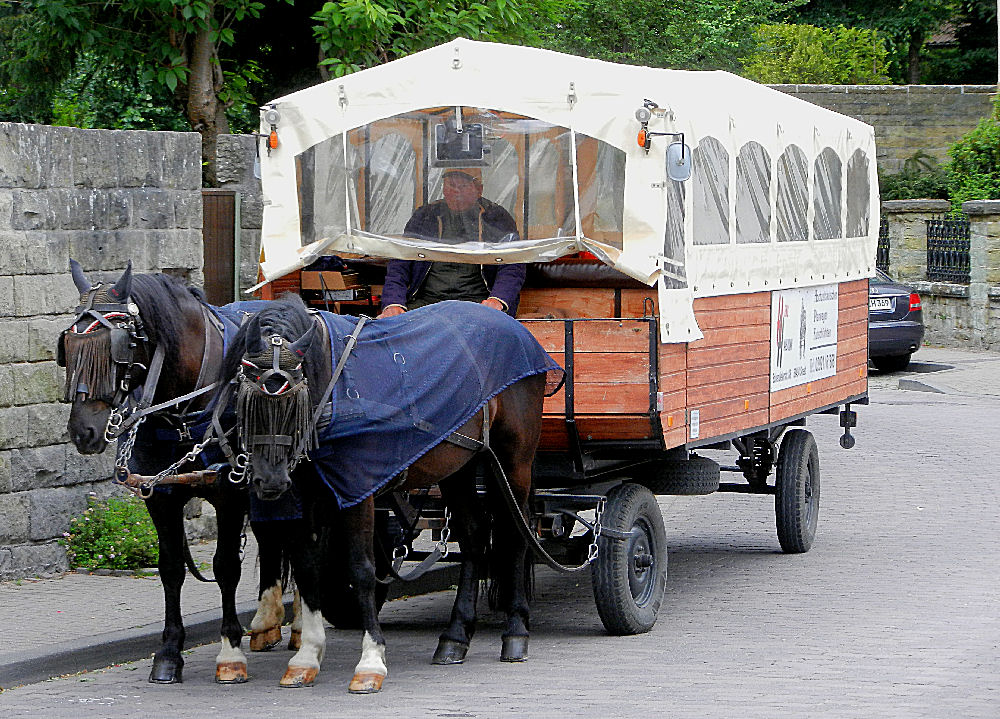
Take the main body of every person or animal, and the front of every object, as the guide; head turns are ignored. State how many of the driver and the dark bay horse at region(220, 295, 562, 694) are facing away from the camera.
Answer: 0

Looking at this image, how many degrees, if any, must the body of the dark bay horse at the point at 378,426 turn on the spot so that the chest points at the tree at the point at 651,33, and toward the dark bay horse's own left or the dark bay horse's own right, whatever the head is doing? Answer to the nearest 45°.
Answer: approximately 135° to the dark bay horse's own right

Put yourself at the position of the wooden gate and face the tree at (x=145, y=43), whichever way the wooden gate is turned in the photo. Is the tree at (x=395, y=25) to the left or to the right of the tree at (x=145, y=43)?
right

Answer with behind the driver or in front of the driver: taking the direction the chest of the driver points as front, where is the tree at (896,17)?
behind

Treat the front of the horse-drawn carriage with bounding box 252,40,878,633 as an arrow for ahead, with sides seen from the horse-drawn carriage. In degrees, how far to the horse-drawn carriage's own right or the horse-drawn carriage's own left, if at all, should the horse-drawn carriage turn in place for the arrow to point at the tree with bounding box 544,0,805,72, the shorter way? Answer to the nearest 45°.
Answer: approximately 135° to the horse-drawn carriage's own right

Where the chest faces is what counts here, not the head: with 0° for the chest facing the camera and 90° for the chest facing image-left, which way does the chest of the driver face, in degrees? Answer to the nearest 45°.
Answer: approximately 0°

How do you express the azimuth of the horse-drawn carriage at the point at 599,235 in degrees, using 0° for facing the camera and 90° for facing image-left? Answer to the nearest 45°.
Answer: approximately 45°

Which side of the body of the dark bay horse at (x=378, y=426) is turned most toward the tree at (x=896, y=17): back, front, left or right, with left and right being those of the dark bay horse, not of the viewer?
back

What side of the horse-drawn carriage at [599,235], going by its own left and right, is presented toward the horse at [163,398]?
front

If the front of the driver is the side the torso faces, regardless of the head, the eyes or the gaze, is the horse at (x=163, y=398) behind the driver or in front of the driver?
in front

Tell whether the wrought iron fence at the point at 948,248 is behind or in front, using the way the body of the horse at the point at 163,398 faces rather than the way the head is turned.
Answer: behind
